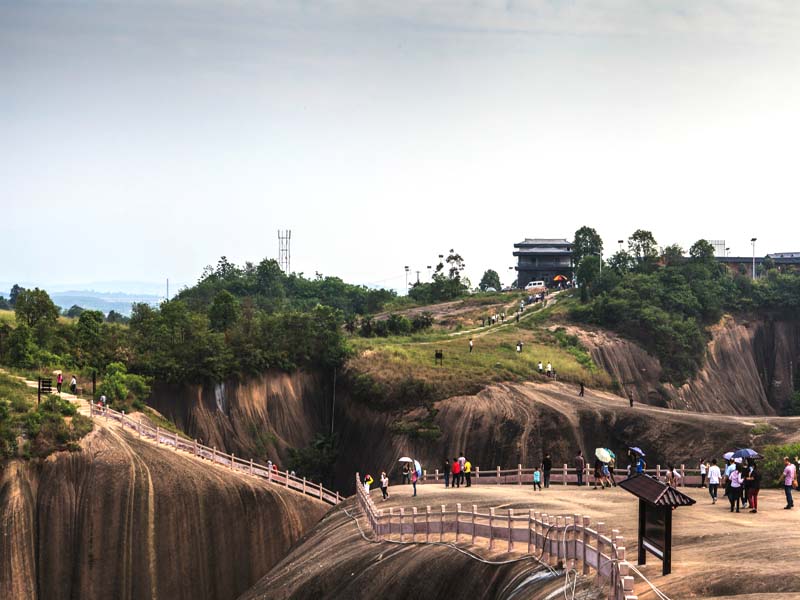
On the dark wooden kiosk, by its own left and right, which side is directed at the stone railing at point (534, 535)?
right

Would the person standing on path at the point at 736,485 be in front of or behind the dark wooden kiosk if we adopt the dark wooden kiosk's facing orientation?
behind

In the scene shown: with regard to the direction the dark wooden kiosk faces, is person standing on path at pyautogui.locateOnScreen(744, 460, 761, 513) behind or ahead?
behind

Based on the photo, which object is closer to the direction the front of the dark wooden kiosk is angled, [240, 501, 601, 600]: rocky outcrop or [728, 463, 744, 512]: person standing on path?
the rocky outcrop

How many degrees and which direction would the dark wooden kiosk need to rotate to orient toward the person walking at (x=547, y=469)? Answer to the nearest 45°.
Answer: approximately 135° to its right

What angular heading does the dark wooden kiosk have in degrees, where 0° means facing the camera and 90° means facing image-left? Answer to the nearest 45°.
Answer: approximately 45°

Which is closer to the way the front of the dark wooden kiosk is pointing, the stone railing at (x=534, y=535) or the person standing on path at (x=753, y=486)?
the stone railing
